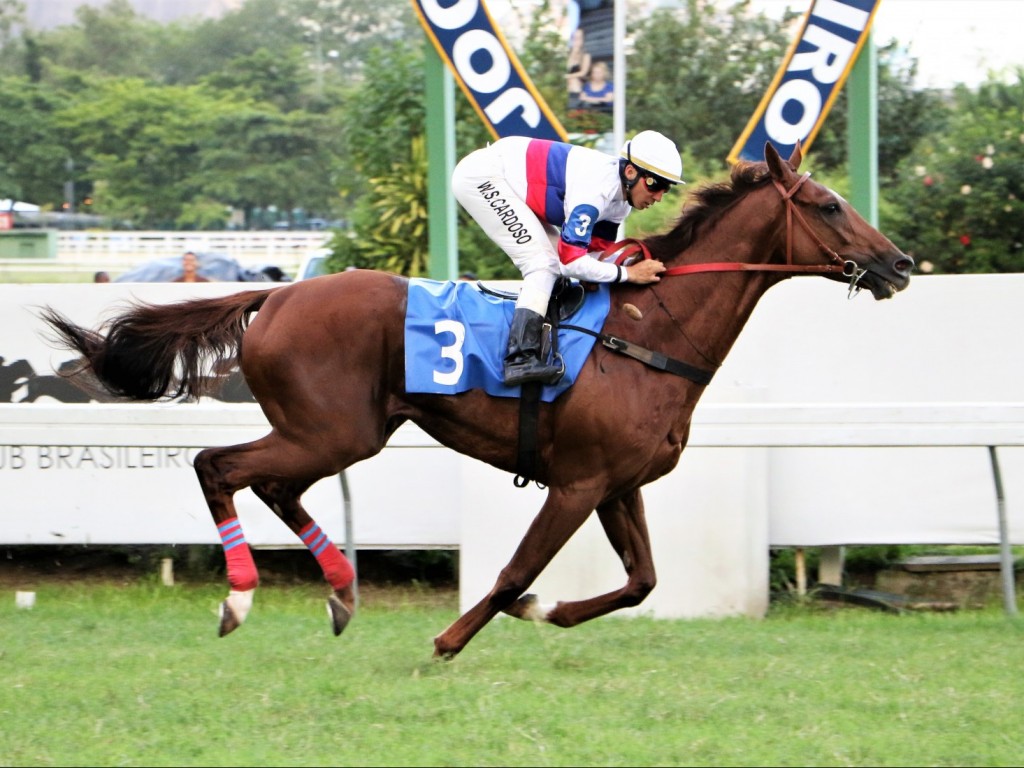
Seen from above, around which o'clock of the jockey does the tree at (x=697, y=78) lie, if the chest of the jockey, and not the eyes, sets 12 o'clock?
The tree is roughly at 9 o'clock from the jockey.

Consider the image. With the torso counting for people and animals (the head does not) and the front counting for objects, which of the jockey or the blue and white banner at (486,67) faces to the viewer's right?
the jockey

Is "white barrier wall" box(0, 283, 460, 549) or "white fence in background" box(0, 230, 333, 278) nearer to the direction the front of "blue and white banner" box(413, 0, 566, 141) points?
the white barrier wall

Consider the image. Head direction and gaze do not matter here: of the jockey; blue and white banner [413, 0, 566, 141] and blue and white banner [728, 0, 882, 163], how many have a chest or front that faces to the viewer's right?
1

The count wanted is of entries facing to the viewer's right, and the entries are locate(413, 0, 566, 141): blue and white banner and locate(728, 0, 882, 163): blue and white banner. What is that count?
0

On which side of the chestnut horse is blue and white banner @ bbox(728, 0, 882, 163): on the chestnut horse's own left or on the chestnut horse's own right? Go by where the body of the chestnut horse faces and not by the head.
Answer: on the chestnut horse's own left

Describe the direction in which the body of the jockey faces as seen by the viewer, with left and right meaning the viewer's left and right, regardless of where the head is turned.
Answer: facing to the right of the viewer

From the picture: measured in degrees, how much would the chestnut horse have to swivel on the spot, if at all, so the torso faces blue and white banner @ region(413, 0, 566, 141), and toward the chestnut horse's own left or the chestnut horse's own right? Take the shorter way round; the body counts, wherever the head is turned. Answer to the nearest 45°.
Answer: approximately 90° to the chestnut horse's own left

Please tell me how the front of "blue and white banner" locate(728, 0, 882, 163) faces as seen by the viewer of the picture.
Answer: facing the viewer

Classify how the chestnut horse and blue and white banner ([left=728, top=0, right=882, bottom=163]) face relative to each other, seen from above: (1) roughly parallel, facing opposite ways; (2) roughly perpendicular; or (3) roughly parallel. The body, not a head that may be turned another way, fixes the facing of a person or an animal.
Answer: roughly perpendicular

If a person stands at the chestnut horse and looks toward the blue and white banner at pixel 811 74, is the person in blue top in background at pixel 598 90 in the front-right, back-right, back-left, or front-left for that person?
front-left

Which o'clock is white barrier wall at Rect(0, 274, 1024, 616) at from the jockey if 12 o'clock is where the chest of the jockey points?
The white barrier wall is roughly at 10 o'clock from the jockey.

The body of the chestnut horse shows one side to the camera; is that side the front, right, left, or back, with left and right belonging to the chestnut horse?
right

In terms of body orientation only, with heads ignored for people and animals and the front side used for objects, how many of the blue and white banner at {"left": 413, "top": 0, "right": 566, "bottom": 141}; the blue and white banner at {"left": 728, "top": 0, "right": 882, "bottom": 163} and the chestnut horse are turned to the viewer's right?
1

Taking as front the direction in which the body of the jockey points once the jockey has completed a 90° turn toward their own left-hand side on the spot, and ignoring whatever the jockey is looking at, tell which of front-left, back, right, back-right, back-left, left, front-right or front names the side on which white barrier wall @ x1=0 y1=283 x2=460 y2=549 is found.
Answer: front-left

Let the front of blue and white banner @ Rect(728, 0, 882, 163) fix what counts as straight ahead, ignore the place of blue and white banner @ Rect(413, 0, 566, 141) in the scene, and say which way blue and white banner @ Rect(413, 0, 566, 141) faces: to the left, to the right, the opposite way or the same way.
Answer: the same way

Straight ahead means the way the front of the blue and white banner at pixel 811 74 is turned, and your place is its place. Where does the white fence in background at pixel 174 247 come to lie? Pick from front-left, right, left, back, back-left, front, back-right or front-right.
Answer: back-right

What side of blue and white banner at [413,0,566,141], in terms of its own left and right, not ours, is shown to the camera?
front
